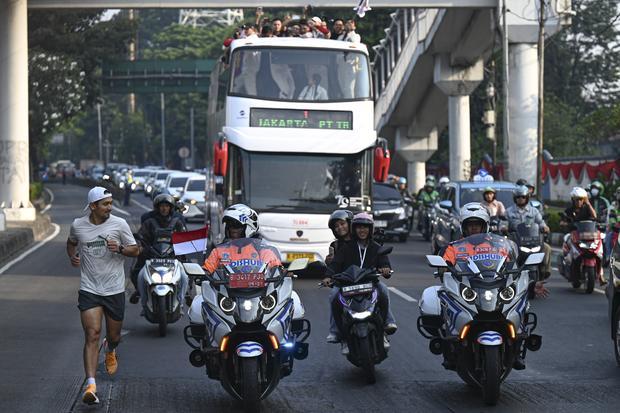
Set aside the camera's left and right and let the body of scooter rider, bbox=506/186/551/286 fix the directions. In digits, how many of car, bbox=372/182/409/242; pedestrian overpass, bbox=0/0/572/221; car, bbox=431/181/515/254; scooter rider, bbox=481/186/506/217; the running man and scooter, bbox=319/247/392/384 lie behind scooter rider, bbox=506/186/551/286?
4

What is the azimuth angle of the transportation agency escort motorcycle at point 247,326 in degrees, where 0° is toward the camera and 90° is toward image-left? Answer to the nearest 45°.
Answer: approximately 0°

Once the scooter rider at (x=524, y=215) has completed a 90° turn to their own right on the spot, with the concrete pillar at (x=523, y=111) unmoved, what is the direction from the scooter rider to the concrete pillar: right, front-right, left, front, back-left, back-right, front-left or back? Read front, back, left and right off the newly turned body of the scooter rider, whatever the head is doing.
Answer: right

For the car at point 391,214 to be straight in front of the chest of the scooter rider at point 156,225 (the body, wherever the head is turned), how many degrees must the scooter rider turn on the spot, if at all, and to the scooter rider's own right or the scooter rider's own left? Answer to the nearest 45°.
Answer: approximately 180°

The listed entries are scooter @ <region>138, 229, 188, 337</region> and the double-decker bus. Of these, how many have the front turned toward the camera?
2

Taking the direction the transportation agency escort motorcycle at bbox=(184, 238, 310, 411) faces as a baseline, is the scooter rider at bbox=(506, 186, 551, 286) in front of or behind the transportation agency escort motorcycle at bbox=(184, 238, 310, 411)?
behind

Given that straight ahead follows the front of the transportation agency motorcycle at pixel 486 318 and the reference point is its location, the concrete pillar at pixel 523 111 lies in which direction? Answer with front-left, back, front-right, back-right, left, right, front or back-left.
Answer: back

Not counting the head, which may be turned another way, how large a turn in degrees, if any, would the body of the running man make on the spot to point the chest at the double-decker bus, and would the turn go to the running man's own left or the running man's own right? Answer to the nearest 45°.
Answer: approximately 180°
